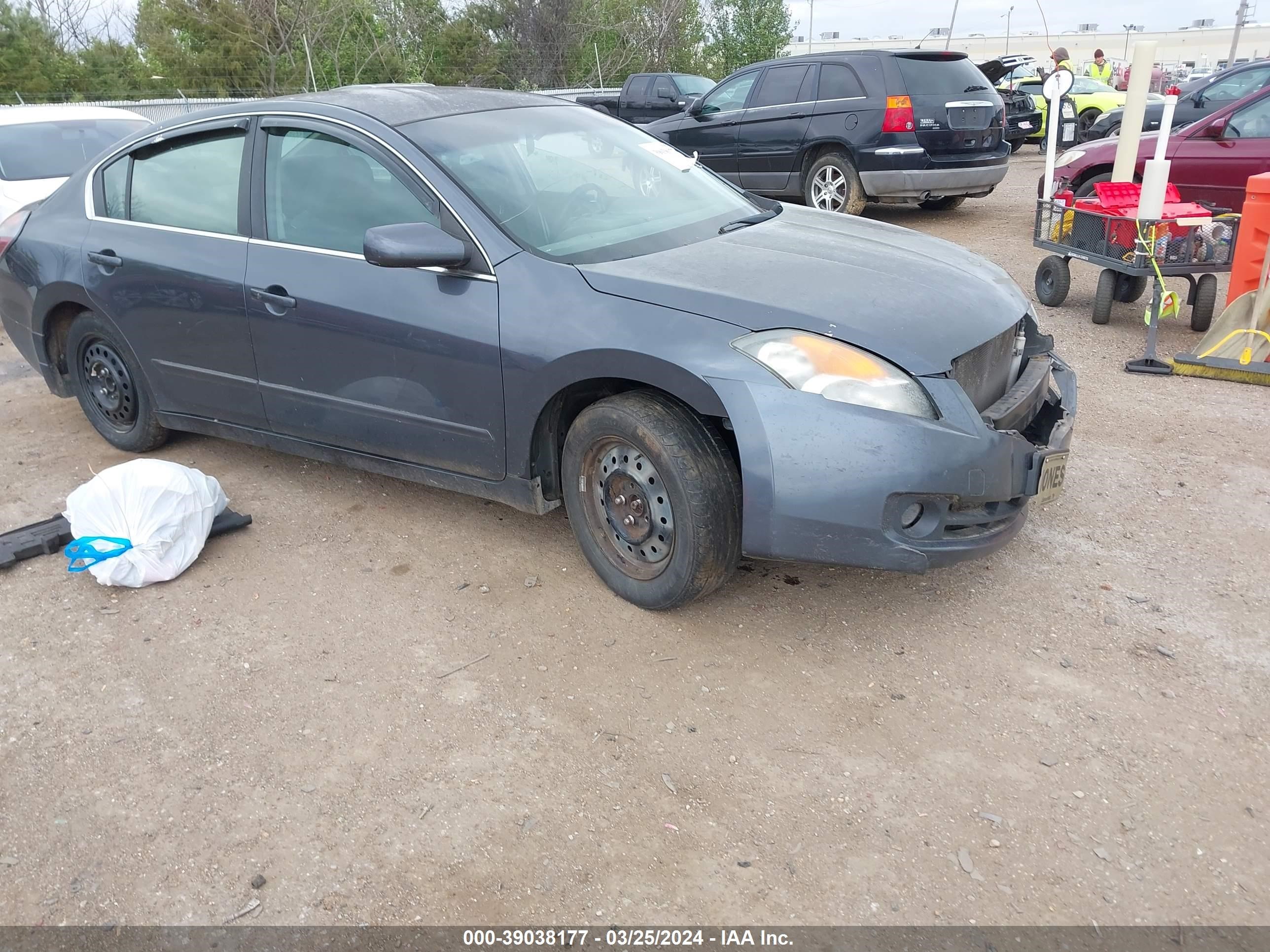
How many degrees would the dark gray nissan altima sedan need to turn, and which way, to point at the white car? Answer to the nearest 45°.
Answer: approximately 180°

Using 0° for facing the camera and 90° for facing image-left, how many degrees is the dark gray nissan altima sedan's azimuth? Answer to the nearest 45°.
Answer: approximately 315°

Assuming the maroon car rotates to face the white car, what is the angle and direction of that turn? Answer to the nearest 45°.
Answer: approximately 45° to its left

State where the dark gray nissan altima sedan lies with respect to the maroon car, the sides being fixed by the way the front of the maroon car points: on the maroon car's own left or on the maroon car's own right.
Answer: on the maroon car's own left

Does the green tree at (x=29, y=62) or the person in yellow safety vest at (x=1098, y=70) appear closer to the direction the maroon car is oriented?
the green tree

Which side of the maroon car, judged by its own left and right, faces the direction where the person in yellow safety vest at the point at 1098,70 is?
right

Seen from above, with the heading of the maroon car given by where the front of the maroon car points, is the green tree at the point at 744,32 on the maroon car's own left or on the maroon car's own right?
on the maroon car's own right

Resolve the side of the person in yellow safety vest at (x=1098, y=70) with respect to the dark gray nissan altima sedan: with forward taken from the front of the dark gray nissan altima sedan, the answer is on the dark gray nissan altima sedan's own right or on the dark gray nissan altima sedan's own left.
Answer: on the dark gray nissan altima sedan's own left

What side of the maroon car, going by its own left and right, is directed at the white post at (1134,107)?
left

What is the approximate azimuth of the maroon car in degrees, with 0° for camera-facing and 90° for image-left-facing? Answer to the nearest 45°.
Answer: approximately 90°

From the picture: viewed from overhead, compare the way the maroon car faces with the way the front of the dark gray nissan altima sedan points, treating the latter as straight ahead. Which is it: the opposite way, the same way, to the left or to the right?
the opposite way

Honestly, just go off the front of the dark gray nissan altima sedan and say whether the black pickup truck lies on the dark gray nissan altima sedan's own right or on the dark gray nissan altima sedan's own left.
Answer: on the dark gray nissan altima sedan's own left

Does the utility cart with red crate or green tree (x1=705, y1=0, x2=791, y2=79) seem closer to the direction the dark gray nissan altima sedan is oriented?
the utility cart with red crate

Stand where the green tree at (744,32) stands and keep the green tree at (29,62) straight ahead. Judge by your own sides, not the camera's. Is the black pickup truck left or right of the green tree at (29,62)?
left

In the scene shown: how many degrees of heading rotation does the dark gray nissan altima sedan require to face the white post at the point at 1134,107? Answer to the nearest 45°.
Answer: approximately 90° to its left

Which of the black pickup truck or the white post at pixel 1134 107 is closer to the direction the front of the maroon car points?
the black pickup truck
